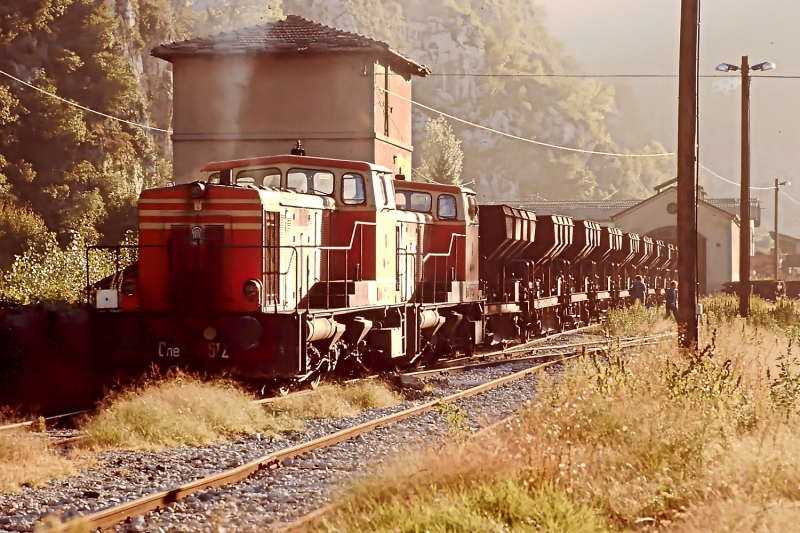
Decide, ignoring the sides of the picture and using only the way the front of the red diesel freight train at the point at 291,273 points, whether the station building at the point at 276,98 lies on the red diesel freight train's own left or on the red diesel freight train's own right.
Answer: on the red diesel freight train's own right

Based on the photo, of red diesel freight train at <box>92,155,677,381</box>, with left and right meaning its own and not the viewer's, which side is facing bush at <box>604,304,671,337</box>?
back

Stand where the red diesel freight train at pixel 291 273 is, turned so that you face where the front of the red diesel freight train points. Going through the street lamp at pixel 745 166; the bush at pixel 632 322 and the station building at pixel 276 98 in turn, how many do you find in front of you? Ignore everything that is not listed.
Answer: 0

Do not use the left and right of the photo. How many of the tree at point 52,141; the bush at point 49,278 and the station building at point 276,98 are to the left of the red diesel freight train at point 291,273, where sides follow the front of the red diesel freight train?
0

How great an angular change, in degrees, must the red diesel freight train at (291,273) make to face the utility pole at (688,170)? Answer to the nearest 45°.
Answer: approximately 135° to its left

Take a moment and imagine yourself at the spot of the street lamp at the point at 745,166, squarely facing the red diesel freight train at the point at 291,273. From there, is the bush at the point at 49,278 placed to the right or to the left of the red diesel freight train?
right

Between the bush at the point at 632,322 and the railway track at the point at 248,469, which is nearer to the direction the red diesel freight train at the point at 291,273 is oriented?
the railway track

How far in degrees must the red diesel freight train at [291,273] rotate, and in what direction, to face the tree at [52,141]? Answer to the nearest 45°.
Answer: approximately 90° to its right

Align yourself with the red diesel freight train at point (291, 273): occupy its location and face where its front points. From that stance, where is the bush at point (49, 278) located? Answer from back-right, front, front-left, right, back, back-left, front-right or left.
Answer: right

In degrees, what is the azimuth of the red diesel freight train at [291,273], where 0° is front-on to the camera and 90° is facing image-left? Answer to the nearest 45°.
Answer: approximately 45°

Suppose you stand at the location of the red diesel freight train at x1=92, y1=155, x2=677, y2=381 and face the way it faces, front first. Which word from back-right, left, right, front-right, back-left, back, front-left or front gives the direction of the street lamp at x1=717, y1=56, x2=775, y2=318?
back
